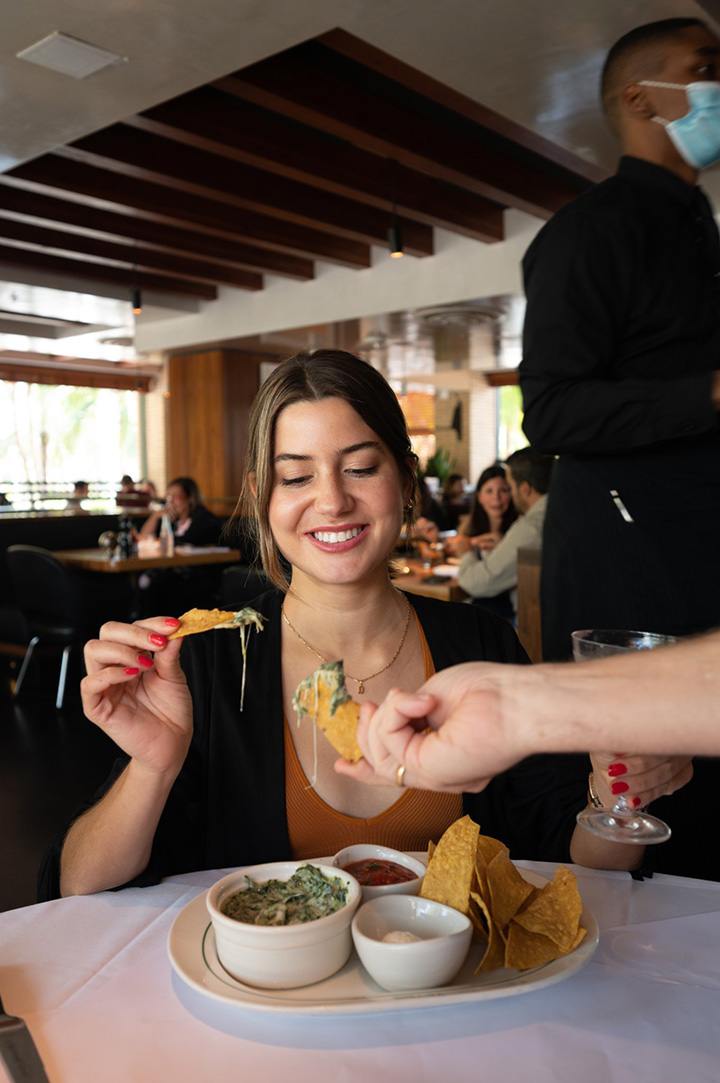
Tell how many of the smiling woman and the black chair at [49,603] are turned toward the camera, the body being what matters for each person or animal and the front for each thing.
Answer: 1

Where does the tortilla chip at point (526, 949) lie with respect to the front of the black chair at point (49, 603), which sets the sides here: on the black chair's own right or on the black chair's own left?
on the black chair's own right

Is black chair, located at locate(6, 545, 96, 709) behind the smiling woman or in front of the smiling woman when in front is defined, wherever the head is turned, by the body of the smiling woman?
behind

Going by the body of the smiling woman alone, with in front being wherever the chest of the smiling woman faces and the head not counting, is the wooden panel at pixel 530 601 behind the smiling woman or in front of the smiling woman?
behind

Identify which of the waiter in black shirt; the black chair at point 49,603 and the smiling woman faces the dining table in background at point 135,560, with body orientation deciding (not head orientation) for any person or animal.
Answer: the black chair

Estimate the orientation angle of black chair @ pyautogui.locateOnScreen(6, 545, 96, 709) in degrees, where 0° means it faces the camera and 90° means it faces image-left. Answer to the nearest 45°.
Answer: approximately 225°

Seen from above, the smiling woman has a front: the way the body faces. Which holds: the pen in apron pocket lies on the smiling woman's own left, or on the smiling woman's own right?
on the smiling woman's own left

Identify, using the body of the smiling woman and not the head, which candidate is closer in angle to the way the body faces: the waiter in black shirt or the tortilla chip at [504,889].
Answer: the tortilla chip

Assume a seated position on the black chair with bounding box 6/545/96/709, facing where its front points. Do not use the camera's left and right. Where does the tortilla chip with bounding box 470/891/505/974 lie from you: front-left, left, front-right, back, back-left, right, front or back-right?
back-right
